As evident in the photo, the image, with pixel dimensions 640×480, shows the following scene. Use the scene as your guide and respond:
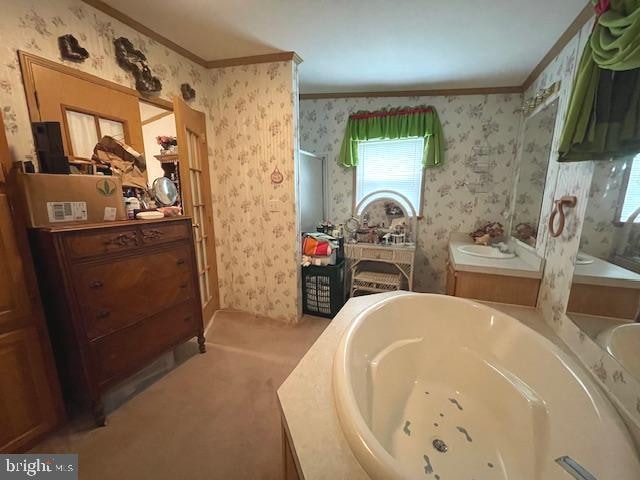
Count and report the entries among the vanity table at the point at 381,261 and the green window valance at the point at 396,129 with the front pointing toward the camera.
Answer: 2

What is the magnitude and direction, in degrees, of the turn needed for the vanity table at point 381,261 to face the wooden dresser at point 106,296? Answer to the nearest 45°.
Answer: approximately 45° to its right

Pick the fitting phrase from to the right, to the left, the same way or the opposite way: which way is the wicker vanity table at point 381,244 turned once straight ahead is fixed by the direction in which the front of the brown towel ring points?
to the left

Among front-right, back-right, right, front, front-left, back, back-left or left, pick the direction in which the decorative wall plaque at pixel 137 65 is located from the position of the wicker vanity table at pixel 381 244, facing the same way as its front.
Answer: front-right

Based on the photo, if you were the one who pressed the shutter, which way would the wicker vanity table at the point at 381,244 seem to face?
facing the viewer

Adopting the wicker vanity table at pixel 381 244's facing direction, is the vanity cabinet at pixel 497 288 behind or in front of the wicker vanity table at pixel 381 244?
in front

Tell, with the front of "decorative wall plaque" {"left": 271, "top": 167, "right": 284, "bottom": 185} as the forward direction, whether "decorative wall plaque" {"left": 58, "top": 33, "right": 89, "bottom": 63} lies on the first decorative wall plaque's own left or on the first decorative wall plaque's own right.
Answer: on the first decorative wall plaque's own right

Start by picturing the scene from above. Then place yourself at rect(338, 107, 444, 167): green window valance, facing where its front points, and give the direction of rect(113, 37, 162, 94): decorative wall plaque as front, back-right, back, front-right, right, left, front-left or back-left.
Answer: front-right

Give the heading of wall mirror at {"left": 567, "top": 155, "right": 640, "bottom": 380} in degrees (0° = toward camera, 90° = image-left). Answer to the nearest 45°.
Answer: approximately 45°

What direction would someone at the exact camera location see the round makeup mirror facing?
facing the viewer and to the right of the viewer

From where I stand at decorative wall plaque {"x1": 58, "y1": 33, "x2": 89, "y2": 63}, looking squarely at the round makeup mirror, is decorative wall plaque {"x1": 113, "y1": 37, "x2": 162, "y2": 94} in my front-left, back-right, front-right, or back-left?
front-left

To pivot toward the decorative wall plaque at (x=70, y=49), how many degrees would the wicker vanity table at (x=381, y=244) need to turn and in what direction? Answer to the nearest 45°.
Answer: approximately 45° to its right

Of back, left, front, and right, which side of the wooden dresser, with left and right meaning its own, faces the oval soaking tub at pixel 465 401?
front

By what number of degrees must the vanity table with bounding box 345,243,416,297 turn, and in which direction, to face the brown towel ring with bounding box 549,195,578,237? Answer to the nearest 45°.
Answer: approximately 45° to its left

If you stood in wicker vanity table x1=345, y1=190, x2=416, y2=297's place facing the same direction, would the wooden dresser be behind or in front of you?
in front

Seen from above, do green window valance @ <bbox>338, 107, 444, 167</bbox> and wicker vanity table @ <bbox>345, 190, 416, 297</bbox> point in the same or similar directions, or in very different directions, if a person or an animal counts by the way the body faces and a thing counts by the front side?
same or similar directions

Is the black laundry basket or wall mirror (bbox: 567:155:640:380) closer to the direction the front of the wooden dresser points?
the wall mirror

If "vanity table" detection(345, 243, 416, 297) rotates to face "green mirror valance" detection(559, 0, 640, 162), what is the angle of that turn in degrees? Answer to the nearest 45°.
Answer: approximately 45° to its left

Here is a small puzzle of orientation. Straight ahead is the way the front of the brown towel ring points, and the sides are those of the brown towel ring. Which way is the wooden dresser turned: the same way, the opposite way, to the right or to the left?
the opposite way
